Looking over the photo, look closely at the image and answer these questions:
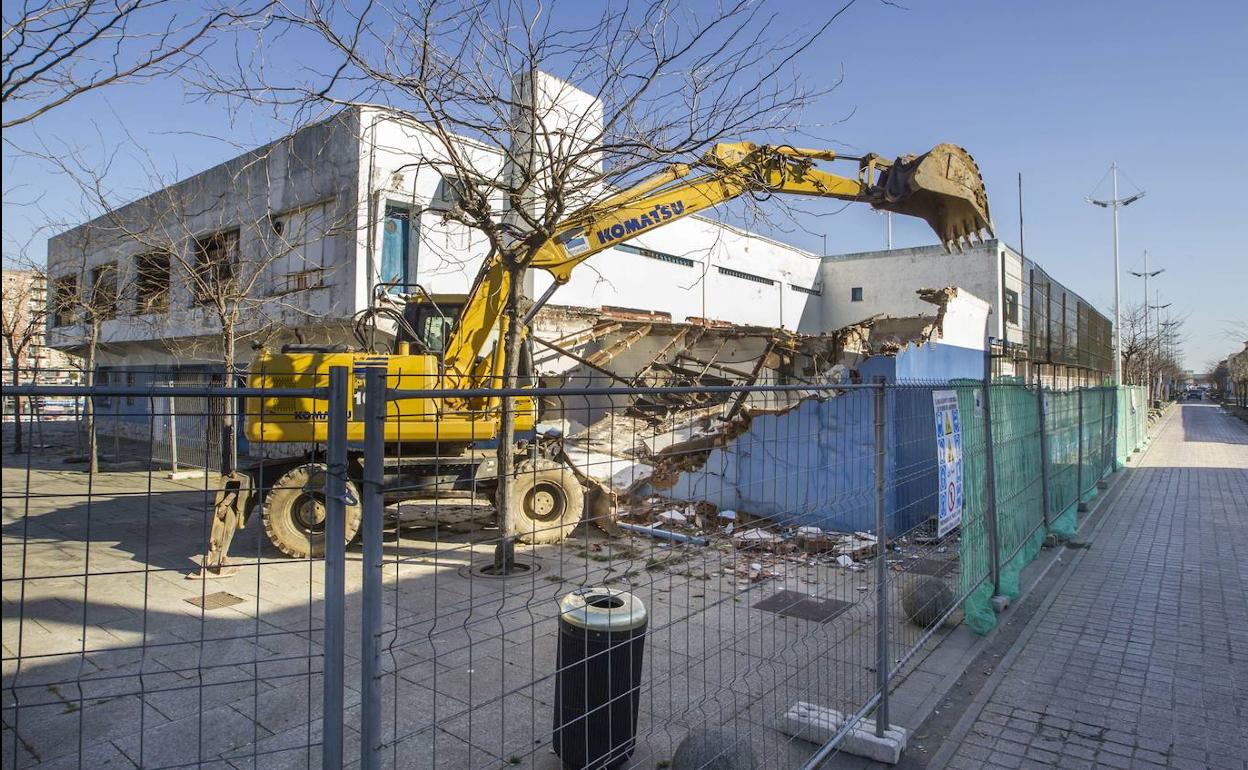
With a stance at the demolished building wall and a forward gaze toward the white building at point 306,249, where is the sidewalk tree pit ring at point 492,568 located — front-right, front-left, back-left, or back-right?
front-left

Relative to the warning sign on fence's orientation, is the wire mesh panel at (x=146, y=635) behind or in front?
behind

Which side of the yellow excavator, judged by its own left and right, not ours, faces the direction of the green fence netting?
front

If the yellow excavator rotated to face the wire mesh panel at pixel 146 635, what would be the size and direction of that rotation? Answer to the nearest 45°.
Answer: approximately 135° to its right

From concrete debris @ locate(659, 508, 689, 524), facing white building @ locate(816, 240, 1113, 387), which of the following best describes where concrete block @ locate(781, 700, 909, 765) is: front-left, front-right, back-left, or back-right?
back-right

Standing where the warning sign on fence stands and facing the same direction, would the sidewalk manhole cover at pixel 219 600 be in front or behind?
behind

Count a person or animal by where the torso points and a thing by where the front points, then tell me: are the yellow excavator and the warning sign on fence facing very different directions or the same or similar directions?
same or similar directions

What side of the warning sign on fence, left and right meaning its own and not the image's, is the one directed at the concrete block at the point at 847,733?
right

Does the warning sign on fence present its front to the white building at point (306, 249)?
no

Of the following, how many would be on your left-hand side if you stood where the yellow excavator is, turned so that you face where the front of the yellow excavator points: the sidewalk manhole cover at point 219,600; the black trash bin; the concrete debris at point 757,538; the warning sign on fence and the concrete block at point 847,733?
0

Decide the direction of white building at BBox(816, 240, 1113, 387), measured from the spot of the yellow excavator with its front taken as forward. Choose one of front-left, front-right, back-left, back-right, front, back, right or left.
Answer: front-left

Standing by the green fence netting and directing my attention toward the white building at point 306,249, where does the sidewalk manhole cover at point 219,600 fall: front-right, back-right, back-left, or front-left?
front-left

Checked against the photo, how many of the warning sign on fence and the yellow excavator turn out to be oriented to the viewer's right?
2

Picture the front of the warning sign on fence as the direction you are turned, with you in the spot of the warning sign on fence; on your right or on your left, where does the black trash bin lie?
on your right

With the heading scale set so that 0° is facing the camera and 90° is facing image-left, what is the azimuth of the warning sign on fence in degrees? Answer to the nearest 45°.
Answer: approximately 270°

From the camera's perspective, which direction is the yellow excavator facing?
to the viewer's right
